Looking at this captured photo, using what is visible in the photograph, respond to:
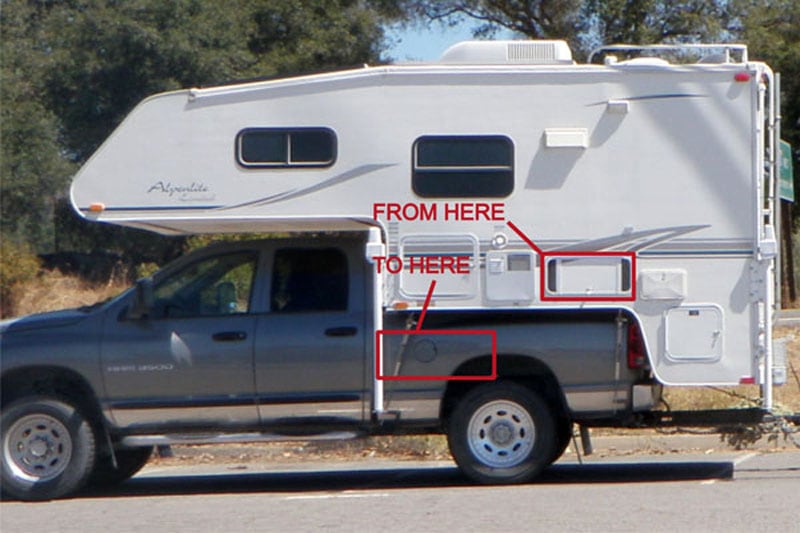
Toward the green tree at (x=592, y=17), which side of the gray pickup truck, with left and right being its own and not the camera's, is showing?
right

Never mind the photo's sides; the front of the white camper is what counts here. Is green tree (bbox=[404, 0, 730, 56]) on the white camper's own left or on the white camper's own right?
on the white camper's own right

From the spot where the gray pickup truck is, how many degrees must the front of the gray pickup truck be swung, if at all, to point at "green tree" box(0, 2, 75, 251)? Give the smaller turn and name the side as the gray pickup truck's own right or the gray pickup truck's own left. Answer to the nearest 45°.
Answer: approximately 90° to the gray pickup truck's own right

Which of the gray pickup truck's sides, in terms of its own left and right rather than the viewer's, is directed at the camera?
left

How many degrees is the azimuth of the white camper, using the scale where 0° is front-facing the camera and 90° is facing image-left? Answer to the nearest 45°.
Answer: approximately 90°

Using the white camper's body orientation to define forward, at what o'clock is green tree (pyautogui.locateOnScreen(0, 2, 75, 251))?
The green tree is roughly at 2 o'clock from the white camper.
